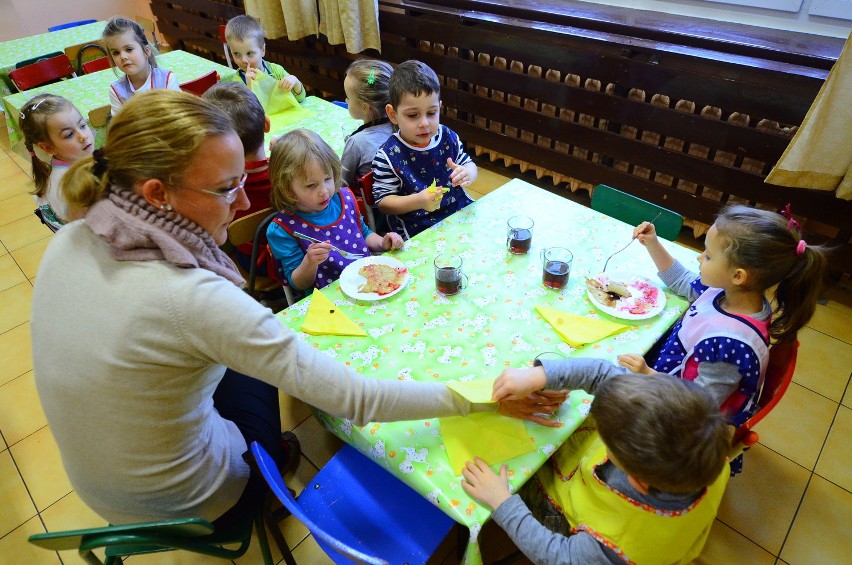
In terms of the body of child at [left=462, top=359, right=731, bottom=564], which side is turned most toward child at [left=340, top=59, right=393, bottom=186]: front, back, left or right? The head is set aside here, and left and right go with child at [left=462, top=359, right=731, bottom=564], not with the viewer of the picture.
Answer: front

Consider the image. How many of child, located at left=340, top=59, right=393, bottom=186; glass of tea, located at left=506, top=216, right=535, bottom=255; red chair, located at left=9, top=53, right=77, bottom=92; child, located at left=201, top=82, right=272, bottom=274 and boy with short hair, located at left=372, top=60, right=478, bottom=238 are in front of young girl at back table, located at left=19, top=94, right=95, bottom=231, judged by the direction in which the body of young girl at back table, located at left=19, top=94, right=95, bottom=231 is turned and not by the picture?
4

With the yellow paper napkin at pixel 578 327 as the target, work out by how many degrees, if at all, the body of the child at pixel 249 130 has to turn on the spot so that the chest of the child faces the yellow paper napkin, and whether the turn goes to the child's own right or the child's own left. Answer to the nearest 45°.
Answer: approximately 135° to the child's own right

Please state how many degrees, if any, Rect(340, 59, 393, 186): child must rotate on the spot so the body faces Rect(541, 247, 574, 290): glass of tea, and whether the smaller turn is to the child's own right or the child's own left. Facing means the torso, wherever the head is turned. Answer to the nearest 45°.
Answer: approximately 180°

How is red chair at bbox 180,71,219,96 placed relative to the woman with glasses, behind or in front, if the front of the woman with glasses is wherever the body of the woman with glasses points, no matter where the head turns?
in front

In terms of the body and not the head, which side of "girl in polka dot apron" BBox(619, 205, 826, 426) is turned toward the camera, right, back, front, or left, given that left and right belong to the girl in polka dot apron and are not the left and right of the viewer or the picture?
left

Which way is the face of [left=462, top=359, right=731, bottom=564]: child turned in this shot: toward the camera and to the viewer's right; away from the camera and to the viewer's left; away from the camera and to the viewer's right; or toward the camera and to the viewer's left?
away from the camera and to the viewer's left

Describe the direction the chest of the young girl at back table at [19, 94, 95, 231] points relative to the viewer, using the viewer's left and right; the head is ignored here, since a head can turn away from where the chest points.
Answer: facing the viewer and to the right of the viewer

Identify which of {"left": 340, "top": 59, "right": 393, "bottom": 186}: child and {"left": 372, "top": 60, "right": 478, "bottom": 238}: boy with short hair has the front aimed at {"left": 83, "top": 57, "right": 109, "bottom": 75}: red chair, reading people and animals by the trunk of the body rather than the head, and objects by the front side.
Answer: the child

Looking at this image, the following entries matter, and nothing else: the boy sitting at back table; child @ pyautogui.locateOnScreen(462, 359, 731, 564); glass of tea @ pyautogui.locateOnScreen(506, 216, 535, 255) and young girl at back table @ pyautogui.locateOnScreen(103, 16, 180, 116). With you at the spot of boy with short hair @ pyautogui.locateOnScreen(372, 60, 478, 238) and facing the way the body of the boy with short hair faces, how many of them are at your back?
2

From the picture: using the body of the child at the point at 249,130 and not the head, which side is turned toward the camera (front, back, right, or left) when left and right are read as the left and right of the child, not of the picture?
back

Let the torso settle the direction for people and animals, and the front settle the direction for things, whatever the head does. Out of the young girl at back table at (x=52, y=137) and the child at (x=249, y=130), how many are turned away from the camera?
1

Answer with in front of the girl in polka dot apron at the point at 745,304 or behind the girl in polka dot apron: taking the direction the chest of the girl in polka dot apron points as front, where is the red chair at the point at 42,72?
in front

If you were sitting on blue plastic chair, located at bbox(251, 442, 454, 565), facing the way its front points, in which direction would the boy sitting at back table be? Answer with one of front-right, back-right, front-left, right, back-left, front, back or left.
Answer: front-left

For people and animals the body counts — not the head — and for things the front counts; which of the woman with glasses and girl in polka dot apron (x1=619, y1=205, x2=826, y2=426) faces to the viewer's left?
the girl in polka dot apron

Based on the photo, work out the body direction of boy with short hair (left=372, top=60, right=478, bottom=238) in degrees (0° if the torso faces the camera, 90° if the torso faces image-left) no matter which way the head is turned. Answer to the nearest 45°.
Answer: approximately 315°

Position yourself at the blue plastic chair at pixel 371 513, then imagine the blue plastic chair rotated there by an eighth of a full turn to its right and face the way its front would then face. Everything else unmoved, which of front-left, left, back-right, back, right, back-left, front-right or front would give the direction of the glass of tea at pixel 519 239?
front-left

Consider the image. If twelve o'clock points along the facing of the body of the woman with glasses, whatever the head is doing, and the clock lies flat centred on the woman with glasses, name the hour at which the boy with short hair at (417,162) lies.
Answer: The boy with short hair is roughly at 12 o'clock from the woman with glasses.
